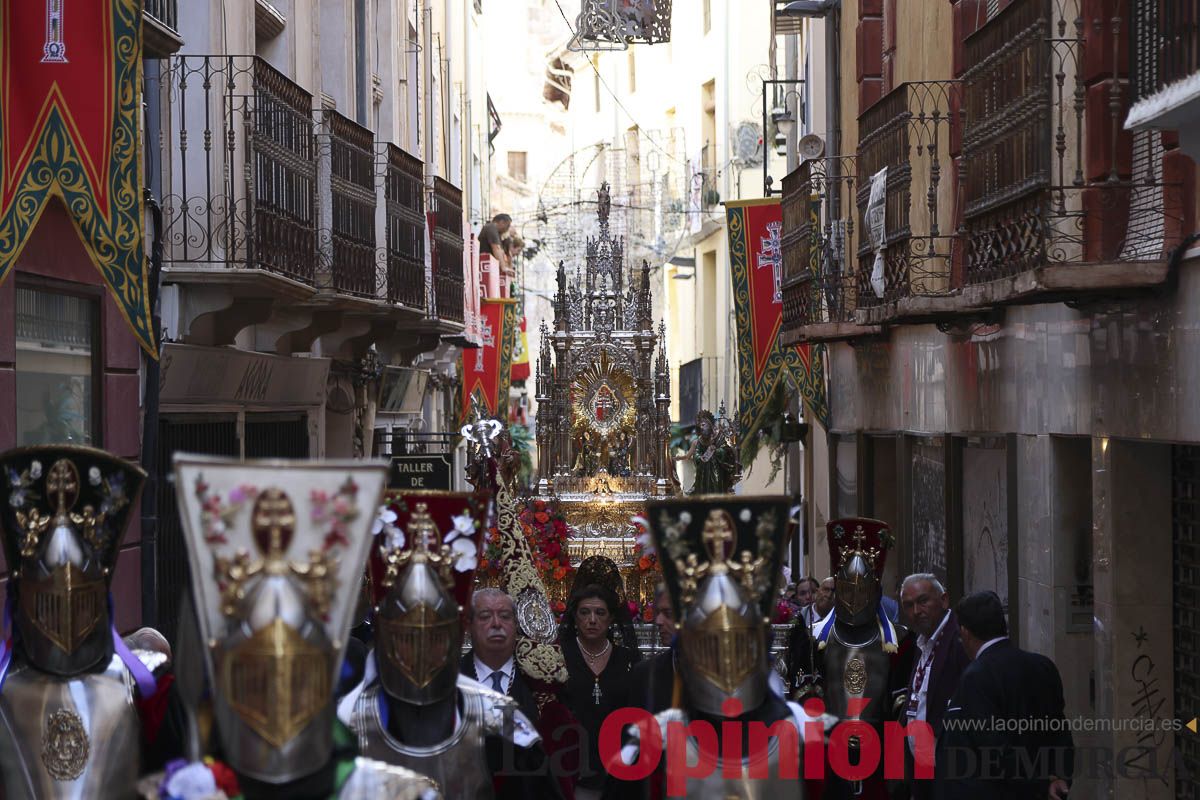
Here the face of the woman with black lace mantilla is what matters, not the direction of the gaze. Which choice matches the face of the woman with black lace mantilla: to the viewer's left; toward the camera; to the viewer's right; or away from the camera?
toward the camera

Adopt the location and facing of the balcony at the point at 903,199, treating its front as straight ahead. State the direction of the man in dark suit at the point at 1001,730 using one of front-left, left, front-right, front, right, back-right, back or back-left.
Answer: left

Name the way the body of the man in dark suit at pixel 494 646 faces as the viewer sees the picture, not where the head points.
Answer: toward the camera

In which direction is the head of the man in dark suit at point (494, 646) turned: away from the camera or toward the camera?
toward the camera

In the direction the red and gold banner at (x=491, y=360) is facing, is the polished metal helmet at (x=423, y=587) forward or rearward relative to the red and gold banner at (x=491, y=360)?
forward

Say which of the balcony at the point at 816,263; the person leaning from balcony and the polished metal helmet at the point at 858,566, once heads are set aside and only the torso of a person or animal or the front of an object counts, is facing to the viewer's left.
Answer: the balcony

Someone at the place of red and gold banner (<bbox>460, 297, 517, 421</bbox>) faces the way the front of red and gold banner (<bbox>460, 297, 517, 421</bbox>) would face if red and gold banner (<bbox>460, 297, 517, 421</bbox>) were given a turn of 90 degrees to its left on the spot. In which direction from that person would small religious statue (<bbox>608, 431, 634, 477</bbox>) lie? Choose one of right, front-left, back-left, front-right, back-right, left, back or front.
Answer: right

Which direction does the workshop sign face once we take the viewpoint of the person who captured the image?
facing the viewer

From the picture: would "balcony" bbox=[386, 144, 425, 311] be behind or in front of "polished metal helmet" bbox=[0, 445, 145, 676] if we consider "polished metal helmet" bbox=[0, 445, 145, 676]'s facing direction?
behind

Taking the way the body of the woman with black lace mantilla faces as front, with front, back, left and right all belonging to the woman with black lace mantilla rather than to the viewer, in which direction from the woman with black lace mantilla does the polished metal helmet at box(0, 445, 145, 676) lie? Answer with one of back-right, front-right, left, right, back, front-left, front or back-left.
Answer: front-right

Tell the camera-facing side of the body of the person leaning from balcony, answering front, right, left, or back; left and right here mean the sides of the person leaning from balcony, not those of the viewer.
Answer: right

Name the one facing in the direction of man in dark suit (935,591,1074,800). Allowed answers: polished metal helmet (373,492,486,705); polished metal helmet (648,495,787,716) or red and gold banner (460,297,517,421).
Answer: the red and gold banner

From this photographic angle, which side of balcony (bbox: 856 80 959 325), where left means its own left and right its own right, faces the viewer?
left

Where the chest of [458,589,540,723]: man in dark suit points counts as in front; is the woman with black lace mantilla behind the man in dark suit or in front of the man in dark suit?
behind
